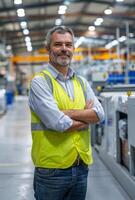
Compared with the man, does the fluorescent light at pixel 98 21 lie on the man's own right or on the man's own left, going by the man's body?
on the man's own left

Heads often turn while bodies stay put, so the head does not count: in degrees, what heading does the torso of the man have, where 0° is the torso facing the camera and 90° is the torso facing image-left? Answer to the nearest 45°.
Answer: approximately 315°

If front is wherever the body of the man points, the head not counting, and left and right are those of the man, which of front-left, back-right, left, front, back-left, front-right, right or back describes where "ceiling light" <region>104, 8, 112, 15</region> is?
back-left

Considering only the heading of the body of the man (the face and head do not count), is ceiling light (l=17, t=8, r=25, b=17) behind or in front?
behind

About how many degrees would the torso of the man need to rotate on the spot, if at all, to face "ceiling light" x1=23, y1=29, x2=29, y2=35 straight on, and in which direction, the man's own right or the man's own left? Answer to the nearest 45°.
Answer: approximately 135° to the man's own left
